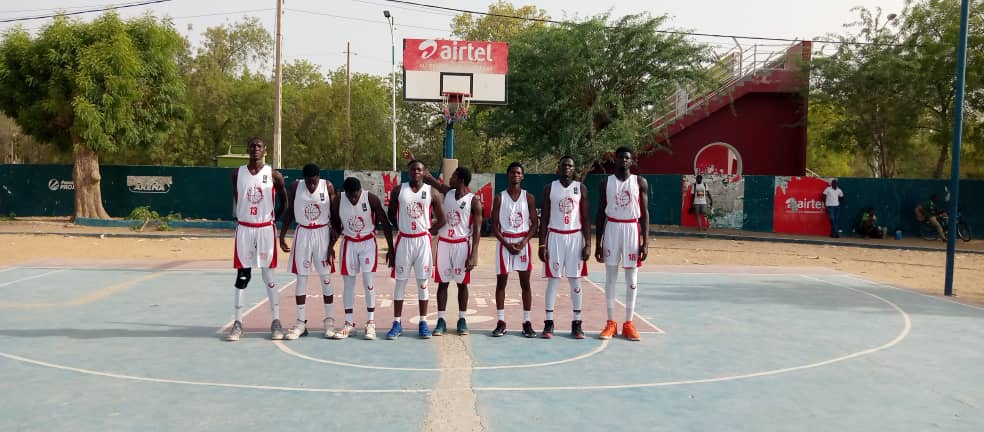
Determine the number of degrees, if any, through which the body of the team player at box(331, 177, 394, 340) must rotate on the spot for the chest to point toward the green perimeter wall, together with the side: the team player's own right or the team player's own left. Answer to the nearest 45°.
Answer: approximately 180°

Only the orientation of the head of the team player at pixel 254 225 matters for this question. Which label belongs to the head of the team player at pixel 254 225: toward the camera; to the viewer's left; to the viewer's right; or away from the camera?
toward the camera

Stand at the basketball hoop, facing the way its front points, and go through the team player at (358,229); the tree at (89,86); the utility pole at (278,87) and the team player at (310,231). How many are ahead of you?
2

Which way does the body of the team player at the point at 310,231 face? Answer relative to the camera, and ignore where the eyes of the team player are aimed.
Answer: toward the camera

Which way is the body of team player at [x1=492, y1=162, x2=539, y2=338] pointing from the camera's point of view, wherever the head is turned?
toward the camera

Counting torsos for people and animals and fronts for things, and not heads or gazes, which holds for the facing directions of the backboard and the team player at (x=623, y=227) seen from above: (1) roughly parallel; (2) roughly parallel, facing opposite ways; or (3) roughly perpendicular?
roughly parallel

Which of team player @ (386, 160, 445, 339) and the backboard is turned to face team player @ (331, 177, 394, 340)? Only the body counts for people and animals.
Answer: the backboard

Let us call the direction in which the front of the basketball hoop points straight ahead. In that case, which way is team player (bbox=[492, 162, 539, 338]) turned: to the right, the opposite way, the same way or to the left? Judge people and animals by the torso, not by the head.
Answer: the same way

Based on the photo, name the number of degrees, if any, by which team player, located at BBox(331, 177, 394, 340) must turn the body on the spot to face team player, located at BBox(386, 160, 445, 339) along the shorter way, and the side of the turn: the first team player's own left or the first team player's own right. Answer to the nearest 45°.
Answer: approximately 90° to the first team player's own left

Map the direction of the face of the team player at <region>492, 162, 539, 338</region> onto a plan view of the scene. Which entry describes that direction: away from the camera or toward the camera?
toward the camera

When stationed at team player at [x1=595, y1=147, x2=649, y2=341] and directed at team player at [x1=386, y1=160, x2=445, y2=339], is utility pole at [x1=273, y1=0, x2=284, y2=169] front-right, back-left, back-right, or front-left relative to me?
front-right

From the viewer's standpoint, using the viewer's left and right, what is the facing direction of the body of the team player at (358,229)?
facing the viewer

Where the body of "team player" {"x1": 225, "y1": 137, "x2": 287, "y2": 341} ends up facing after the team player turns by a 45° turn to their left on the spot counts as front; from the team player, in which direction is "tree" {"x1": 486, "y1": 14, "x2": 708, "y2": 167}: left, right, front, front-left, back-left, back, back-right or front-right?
left

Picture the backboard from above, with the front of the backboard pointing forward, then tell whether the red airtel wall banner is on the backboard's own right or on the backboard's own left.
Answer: on the backboard's own left

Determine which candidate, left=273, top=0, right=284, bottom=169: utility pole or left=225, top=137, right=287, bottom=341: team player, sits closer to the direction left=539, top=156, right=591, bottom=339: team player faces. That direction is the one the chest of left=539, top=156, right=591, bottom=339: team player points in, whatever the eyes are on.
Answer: the team player

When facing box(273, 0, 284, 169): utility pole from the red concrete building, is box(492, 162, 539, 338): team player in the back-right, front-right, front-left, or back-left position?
front-left
